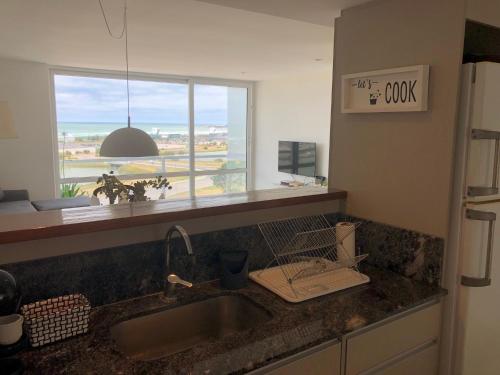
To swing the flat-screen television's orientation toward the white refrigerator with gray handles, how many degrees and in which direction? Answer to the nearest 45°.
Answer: approximately 45° to its left

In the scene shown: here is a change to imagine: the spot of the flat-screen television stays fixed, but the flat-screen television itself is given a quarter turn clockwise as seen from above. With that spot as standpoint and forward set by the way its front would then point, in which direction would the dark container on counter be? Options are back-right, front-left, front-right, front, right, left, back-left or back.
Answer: back-left

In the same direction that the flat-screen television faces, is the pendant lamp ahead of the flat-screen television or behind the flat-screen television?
ahead

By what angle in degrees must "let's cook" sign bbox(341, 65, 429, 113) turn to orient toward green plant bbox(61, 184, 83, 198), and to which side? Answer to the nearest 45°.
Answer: approximately 90° to its right

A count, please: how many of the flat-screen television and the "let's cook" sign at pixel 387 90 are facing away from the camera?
0

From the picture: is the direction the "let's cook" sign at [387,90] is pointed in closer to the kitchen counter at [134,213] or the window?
the kitchen counter

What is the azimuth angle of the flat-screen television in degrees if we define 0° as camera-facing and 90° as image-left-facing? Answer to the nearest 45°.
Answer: approximately 45°

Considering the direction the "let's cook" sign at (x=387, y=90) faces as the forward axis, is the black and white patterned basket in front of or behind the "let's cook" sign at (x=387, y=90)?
in front

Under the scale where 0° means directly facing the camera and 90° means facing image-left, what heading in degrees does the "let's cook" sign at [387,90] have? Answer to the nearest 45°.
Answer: approximately 45°

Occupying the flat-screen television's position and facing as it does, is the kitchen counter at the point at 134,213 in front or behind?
in front

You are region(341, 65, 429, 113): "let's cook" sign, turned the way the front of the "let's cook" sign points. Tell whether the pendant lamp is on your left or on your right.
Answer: on your right

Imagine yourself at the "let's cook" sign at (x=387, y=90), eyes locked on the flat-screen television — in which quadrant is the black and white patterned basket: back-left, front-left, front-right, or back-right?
back-left
